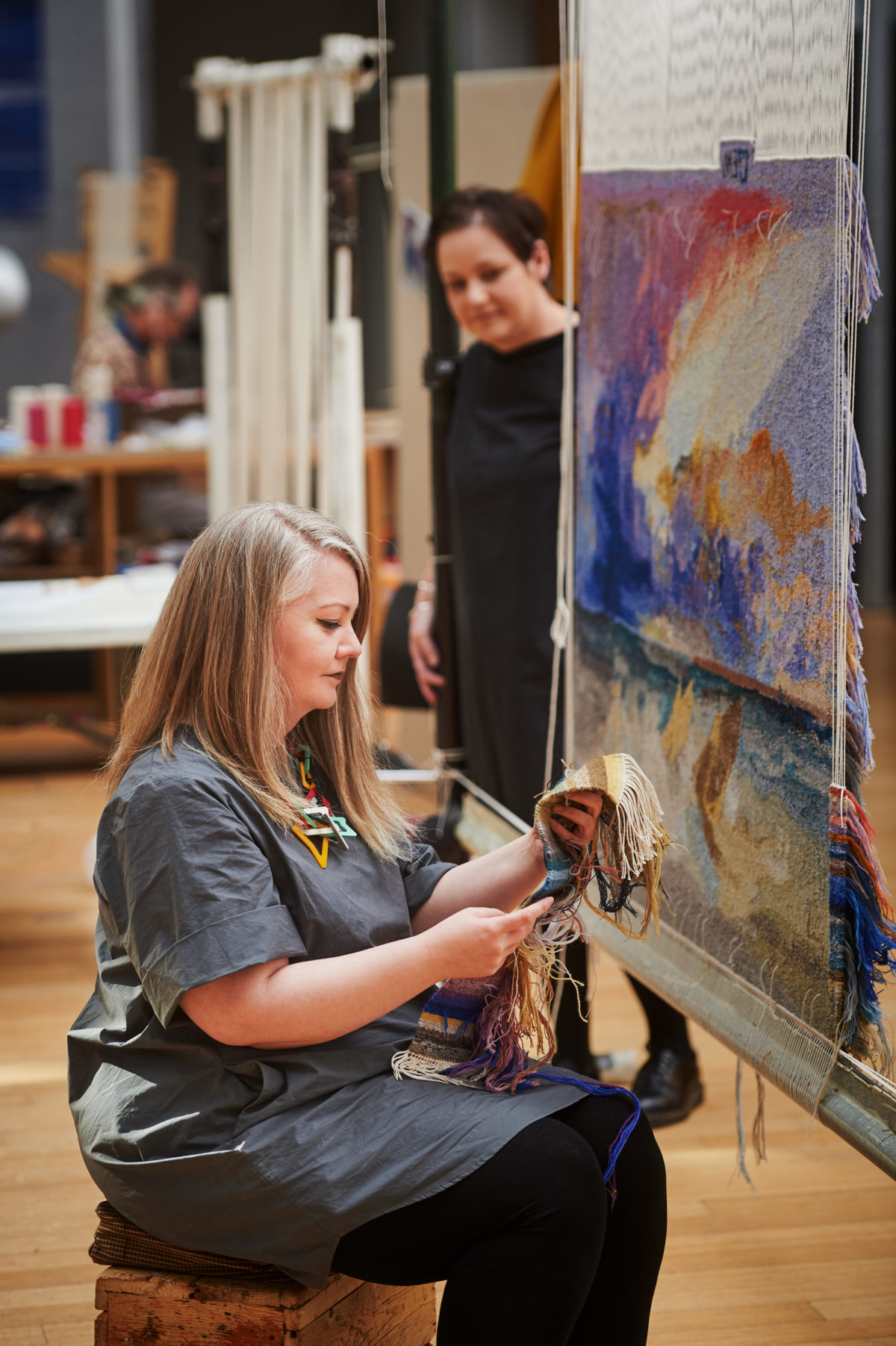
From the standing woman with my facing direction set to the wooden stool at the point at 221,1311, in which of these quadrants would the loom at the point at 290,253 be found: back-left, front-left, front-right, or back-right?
back-right

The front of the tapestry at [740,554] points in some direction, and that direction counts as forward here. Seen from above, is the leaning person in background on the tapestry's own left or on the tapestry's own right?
on the tapestry's own right

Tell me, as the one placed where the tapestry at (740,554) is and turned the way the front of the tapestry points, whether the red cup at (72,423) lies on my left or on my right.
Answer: on my right

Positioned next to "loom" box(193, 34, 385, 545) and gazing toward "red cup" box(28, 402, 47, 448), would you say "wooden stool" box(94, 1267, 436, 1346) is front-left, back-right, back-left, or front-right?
back-left

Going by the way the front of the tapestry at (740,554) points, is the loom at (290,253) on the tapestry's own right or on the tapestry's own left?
on the tapestry's own right

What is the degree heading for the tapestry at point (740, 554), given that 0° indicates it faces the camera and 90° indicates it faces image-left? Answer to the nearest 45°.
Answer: approximately 45°

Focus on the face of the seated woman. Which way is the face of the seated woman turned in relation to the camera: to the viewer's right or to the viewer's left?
to the viewer's right
